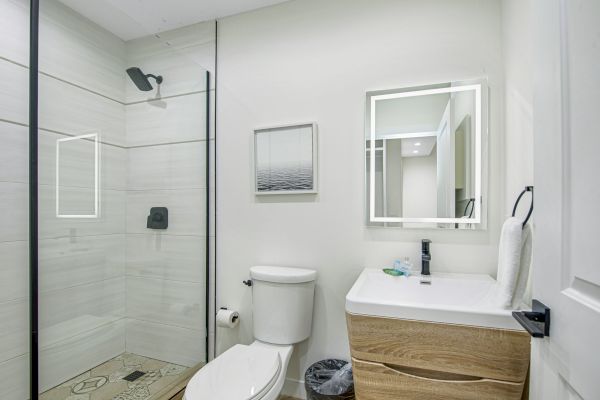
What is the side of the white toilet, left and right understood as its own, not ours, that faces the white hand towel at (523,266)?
left

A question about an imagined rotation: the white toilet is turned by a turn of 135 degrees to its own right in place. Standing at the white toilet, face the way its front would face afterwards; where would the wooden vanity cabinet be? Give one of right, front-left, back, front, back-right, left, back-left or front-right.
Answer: back-right

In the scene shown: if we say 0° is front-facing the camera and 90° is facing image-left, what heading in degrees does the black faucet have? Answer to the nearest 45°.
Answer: approximately 0°

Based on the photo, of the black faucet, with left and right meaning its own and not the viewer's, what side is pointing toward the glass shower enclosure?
right

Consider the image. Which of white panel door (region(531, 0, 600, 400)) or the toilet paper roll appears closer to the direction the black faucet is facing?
the white panel door
